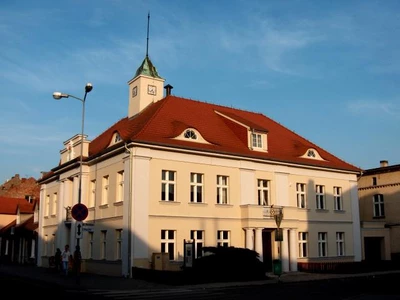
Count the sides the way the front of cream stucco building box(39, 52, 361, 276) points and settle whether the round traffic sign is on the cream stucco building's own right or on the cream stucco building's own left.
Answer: on the cream stucco building's own right

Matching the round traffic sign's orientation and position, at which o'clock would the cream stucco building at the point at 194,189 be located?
The cream stucco building is roughly at 7 o'clock from the round traffic sign.

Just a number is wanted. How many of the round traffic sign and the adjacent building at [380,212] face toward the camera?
2

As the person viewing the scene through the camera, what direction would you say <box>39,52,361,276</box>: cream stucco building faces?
facing the viewer and to the right of the viewer

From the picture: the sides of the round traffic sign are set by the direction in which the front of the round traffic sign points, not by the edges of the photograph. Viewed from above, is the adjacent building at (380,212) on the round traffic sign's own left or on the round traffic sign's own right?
on the round traffic sign's own left

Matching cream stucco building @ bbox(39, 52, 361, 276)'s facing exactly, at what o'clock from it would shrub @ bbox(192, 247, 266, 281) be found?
The shrub is roughly at 1 o'clock from the cream stucco building.

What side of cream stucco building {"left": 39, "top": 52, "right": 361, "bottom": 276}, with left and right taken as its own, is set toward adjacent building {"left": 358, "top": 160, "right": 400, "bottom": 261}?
left

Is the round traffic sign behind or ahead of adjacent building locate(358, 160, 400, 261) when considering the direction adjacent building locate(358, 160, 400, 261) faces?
ahead

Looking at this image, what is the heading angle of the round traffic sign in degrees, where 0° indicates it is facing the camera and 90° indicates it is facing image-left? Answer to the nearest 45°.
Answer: approximately 0°

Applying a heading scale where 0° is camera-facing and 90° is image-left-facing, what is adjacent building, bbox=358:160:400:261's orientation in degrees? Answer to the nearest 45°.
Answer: approximately 0°

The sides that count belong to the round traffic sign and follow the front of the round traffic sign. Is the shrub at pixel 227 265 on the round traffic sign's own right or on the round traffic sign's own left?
on the round traffic sign's own left
